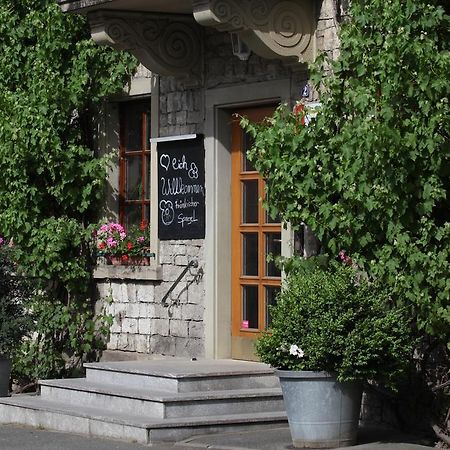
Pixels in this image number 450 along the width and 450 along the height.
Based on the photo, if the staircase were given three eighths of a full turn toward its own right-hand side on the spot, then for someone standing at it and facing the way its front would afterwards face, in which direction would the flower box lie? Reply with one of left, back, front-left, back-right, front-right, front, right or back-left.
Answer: front

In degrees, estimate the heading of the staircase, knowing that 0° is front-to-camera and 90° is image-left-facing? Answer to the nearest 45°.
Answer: approximately 45°

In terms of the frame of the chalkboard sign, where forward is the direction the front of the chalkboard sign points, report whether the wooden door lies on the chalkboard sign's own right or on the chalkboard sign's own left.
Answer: on the chalkboard sign's own left

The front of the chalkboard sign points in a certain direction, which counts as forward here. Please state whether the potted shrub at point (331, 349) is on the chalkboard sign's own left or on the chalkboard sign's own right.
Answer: on the chalkboard sign's own left

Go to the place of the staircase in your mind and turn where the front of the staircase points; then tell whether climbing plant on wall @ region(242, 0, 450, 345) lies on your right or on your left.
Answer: on your left

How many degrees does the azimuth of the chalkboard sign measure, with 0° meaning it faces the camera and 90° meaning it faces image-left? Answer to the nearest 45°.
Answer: approximately 45°
